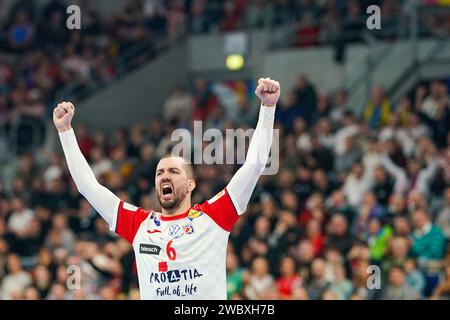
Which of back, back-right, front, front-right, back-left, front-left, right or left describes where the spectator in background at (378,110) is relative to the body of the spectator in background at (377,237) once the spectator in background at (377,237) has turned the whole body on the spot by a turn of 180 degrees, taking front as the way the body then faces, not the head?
front-left

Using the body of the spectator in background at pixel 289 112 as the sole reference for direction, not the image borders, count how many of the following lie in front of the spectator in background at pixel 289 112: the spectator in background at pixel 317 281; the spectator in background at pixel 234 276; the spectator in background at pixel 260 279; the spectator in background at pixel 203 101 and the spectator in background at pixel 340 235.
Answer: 4

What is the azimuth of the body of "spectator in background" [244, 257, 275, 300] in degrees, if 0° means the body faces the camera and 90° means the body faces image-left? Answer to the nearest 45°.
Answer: approximately 0°

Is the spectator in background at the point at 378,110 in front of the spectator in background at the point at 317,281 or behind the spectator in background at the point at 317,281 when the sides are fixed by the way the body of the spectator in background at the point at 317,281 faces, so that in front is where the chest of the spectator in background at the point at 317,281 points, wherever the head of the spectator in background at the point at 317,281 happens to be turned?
behind

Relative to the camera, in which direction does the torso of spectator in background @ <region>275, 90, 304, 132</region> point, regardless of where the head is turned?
toward the camera

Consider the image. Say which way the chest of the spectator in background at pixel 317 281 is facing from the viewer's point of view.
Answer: toward the camera

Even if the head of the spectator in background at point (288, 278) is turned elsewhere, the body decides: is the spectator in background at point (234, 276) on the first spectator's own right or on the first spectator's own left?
on the first spectator's own right

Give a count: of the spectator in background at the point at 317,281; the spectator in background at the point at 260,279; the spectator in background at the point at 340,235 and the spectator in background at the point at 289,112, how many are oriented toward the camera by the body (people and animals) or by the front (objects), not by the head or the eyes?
4

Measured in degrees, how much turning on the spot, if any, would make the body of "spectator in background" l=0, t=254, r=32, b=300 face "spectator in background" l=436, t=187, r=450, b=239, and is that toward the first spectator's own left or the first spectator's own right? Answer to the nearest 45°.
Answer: approximately 45° to the first spectator's own left

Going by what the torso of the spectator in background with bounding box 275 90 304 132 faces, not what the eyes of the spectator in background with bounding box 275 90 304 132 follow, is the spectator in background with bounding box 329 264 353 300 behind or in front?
in front

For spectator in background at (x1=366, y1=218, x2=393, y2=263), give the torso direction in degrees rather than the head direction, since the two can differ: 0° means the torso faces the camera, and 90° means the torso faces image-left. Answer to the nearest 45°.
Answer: approximately 45°

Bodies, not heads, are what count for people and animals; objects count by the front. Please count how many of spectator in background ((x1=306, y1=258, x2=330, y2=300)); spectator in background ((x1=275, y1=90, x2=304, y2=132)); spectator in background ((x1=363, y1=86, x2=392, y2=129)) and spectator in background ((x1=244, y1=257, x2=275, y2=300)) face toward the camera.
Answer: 4
